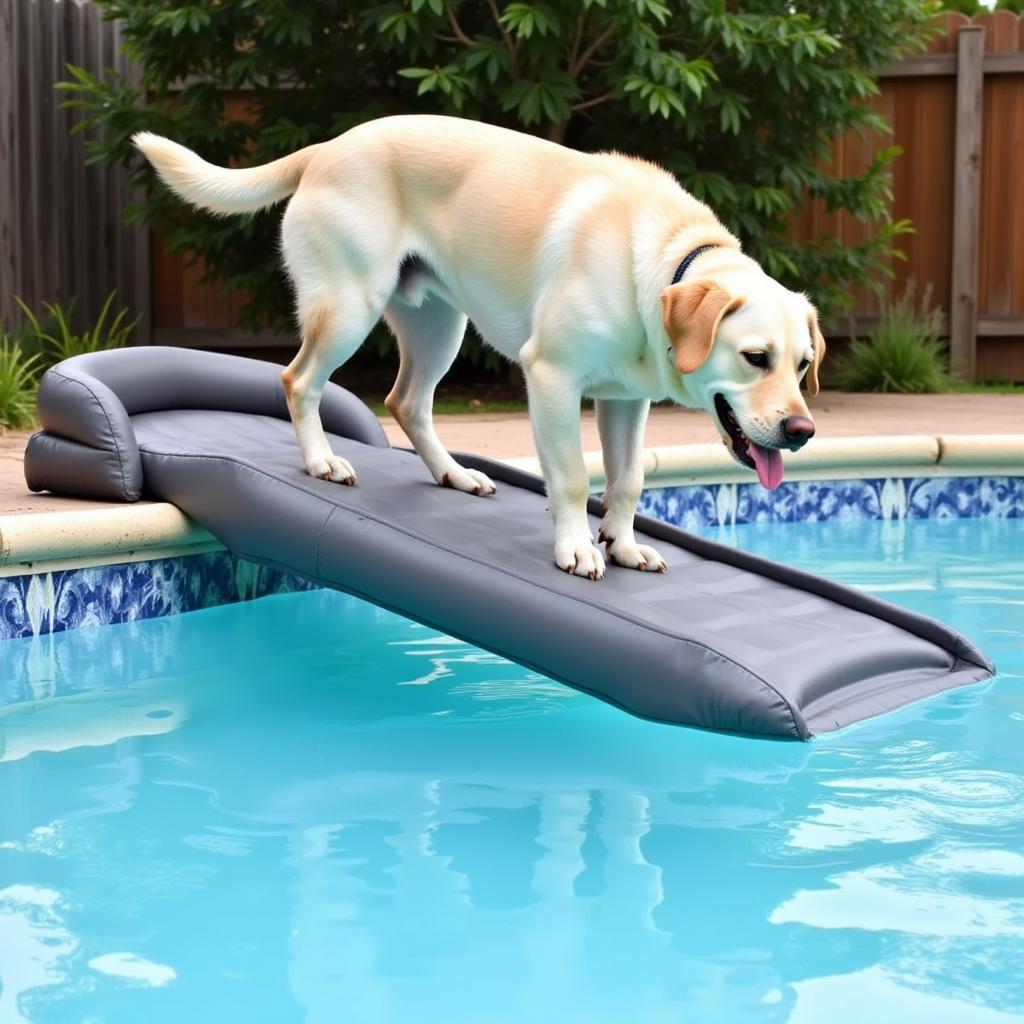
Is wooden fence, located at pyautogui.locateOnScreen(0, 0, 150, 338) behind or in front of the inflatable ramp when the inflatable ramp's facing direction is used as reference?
behind

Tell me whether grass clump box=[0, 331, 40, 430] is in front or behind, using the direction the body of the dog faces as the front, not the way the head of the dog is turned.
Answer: behind

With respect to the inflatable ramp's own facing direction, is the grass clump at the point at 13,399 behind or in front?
behind

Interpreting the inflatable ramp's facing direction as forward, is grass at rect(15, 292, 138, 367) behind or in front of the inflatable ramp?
behind

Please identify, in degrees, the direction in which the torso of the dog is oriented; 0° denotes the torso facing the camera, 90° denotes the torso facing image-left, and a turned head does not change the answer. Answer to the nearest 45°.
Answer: approximately 315°
